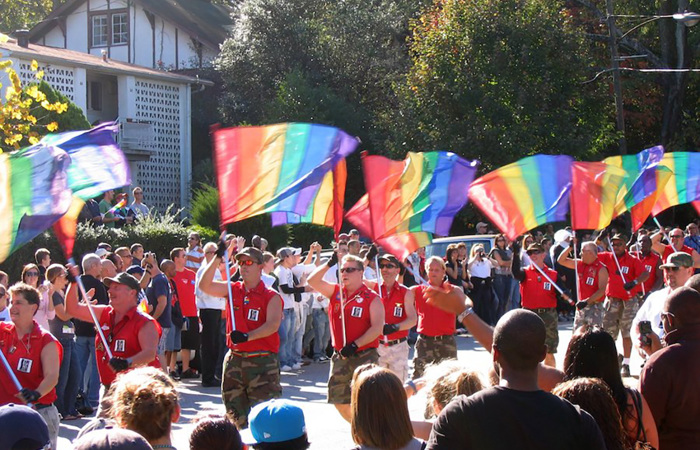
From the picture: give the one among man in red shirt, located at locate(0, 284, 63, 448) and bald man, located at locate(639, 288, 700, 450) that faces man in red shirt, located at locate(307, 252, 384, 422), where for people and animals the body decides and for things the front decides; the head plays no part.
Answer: the bald man

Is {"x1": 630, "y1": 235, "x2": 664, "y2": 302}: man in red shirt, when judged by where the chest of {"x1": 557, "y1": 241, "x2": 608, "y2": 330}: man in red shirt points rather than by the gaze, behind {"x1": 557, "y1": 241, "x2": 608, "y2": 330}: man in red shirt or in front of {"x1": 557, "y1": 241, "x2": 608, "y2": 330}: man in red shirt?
behind

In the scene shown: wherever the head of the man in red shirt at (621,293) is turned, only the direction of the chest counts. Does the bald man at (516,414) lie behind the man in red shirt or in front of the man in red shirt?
in front

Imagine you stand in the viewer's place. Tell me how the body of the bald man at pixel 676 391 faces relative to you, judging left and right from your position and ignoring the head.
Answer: facing away from the viewer and to the left of the viewer

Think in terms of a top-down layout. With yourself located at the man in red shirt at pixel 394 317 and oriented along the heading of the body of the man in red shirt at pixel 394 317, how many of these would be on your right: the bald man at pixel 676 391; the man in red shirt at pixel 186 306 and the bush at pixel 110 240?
2

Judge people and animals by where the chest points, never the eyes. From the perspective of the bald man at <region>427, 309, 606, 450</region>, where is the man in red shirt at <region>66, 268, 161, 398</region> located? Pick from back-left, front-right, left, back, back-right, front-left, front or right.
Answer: front-left

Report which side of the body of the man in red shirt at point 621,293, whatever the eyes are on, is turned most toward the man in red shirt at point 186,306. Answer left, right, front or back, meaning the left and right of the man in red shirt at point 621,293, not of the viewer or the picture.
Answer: right

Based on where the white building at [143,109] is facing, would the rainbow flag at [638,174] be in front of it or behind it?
in front

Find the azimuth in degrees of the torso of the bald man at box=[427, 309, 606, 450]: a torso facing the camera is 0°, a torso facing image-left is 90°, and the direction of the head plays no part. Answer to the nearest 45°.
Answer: approximately 180°

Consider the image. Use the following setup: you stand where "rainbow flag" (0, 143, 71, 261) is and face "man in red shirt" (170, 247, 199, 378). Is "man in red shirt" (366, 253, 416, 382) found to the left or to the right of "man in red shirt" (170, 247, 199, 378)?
right

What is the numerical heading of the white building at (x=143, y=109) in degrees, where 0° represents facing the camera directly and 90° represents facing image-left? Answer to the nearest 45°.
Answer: approximately 315°

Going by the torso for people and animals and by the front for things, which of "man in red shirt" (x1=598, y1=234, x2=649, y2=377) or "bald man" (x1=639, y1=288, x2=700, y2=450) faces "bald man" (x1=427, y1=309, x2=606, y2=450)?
the man in red shirt
